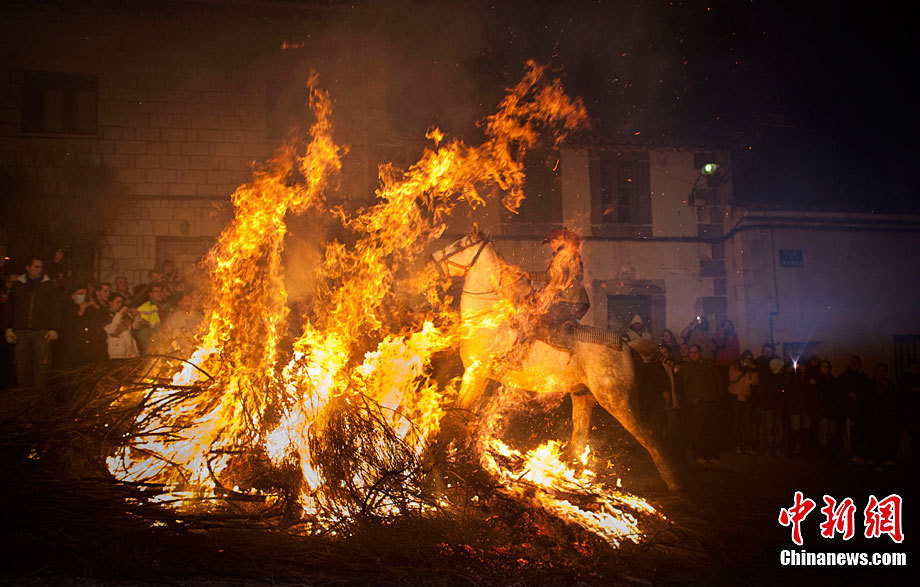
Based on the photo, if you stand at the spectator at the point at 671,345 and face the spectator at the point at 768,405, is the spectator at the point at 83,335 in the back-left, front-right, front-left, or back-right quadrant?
back-right

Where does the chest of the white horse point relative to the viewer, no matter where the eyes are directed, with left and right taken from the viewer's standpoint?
facing to the left of the viewer

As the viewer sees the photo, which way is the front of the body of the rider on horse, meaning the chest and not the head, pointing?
to the viewer's left

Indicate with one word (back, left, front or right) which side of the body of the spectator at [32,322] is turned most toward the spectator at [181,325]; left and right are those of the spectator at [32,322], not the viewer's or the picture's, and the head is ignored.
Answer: left

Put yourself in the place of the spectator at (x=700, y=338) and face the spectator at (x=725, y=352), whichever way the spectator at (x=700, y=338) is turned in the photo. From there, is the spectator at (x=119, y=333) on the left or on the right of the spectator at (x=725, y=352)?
right

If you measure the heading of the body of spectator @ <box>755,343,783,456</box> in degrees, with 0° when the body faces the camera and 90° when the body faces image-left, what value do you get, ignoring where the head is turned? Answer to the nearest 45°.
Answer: approximately 45°

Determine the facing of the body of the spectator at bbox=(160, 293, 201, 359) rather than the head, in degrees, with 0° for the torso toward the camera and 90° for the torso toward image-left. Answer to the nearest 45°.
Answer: approximately 315°
